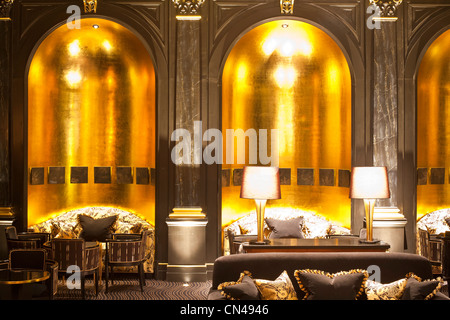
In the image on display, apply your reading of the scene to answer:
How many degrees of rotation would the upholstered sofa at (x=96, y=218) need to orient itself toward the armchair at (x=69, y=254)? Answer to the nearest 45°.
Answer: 0° — it already faces it

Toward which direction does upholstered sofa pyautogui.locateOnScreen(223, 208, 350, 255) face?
toward the camera

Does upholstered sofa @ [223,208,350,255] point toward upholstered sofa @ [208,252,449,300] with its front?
yes

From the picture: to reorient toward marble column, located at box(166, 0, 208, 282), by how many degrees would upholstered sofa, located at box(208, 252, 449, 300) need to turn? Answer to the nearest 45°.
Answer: approximately 135° to its right

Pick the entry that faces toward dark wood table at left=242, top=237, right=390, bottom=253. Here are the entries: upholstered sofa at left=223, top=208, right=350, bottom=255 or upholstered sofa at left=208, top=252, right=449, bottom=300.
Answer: upholstered sofa at left=223, top=208, right=350, bottom=255

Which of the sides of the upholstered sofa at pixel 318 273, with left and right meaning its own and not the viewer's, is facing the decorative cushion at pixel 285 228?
back

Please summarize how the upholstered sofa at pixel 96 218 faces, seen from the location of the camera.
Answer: facing the viewer

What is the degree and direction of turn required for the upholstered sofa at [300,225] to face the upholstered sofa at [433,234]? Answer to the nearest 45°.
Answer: approximately 90° to its left
